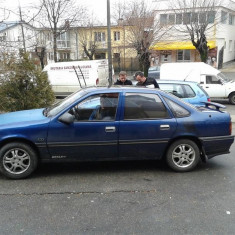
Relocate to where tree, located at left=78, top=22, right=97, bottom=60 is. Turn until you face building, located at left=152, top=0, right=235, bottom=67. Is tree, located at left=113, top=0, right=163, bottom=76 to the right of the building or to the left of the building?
right

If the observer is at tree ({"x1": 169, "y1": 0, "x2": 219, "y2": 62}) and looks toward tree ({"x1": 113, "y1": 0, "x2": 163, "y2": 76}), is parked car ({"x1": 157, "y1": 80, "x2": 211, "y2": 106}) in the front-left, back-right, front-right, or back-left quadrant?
front-left

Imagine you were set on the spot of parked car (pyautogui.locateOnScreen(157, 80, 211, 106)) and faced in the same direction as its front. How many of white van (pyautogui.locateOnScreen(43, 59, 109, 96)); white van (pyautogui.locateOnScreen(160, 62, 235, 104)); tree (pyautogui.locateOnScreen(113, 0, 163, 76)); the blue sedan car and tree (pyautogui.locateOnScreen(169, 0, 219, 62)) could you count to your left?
1

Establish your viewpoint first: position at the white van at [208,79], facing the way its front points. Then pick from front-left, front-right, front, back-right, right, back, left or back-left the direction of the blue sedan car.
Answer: right

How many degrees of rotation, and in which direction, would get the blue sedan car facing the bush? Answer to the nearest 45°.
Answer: approximately 45° to its right

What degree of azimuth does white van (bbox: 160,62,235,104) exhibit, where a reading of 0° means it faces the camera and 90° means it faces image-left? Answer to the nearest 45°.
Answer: approximately 270°

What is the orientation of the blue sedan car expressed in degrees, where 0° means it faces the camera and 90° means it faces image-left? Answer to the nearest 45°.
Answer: approximately 90°

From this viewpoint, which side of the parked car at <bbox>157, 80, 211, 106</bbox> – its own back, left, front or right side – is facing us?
left

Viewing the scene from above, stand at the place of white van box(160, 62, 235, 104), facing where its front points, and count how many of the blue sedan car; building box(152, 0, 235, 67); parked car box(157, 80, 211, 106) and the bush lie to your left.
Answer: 1
